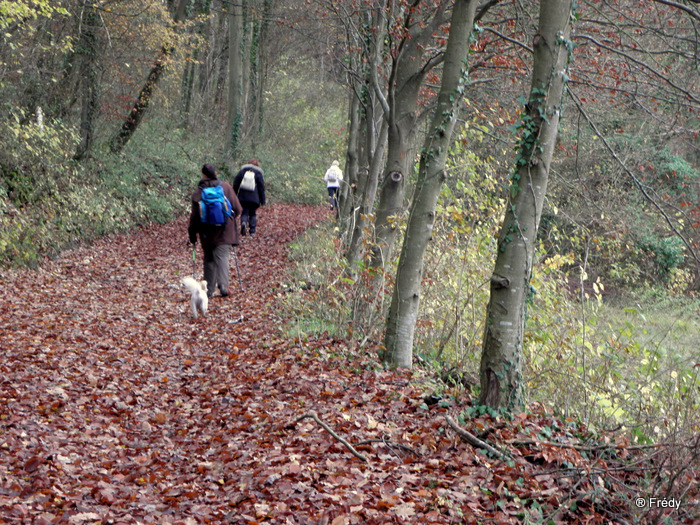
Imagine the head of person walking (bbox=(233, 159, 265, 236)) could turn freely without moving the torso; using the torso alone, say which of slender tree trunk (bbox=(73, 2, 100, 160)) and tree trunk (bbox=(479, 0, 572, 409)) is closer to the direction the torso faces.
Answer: the slender tree trunk

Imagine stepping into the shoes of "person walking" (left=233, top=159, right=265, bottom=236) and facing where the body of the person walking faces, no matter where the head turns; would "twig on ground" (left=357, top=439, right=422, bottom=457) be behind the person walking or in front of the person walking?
behind

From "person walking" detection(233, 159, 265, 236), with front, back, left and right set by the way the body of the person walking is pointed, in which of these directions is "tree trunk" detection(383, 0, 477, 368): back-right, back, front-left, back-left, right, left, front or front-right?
back

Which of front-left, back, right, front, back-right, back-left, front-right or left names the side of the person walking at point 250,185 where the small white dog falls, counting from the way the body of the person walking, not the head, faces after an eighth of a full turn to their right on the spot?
back-right

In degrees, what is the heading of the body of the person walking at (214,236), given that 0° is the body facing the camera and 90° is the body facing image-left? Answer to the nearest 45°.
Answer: approximately 180°

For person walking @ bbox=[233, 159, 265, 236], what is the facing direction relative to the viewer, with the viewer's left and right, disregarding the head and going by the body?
facing away from the viewer

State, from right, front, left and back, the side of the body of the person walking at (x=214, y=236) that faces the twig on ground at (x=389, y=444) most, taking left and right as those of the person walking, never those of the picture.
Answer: back

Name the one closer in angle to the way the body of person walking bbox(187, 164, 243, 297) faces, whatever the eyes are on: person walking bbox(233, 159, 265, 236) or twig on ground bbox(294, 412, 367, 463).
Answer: the person walking

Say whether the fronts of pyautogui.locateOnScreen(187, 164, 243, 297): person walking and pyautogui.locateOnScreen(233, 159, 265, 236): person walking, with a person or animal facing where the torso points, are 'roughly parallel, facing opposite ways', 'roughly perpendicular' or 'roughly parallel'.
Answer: roughly parallel

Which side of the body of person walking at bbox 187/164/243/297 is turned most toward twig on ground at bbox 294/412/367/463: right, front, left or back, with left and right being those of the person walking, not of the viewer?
back

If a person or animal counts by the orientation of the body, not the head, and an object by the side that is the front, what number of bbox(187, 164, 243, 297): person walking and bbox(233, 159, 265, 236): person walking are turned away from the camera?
2

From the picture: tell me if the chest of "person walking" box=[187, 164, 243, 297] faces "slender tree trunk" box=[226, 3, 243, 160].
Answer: yes

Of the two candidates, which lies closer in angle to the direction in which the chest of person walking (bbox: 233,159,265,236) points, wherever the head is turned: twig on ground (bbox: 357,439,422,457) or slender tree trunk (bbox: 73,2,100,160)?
the slender tree trunk
